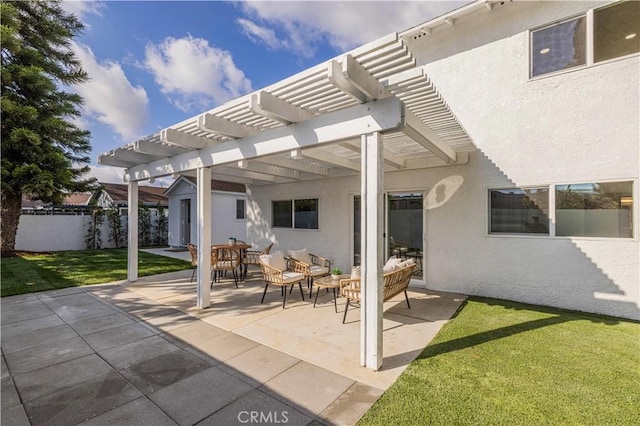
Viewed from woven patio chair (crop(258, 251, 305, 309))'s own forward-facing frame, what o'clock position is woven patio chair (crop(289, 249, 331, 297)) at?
woven patio chair (crop(289, 249, 331, 297)) is roughly at 9 o'clock from woven patio chair (crop(258, 251, 305, 309)).

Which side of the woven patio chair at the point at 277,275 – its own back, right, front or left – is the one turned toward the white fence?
back

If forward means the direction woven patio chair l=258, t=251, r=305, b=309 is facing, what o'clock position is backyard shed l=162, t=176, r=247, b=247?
The backyard shed is roughly at 7 o'clock from the woven patio chair.

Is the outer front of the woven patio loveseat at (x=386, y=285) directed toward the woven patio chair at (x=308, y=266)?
yes

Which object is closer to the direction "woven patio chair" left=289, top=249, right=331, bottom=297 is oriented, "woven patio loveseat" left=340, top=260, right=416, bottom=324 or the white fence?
the woven patio loveseat

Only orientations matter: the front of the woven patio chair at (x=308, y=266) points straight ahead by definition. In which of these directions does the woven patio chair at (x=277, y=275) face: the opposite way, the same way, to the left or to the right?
the same way

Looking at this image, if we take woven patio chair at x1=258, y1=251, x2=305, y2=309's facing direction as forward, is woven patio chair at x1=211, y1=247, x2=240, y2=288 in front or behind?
behind

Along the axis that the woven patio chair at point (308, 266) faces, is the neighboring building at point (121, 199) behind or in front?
behind

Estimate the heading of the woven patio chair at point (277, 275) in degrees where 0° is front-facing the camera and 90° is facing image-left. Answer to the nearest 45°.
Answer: approximately 315°

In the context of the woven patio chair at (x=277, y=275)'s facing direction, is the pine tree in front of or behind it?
behind

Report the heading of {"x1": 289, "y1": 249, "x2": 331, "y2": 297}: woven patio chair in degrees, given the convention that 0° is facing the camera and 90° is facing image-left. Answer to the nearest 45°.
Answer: approximately 315°

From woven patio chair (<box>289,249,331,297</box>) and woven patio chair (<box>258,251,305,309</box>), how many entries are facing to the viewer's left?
0

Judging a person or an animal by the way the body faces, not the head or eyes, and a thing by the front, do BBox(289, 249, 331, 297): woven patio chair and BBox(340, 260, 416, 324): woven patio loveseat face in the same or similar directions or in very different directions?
very different directions

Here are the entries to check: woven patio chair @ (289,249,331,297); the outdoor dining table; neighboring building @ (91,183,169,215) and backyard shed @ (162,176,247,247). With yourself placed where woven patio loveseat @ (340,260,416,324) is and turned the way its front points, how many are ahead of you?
4

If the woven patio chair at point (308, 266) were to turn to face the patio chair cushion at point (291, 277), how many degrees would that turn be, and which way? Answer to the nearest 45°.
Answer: approximately 45° to its right
